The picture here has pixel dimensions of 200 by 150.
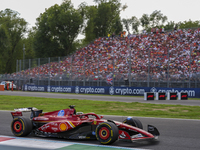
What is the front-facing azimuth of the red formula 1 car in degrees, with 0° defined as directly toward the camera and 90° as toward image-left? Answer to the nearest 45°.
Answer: approximately 315°

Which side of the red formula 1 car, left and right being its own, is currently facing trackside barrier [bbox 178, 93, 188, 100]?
left

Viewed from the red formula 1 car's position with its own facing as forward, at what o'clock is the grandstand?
The grandstand is roughly at 8 o'clock from the red formula 1 car.

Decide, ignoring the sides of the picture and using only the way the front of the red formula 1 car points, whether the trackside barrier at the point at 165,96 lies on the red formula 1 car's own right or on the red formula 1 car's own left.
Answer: on the red formula 1 car's own left

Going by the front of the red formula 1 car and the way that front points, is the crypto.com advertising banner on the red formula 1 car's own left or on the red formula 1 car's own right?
on the red formula 1 car's own left
